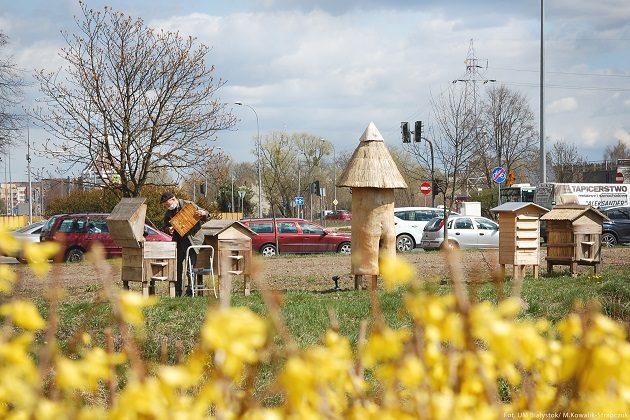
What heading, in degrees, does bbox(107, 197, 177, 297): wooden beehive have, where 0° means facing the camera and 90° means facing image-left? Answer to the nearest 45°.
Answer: approximately 315°

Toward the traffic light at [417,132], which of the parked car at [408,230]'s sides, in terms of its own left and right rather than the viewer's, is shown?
left

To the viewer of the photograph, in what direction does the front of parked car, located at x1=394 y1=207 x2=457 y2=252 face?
facing to the right of the viewer

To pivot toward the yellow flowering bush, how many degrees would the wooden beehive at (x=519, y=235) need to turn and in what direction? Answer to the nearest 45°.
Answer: approximately 45° to its right

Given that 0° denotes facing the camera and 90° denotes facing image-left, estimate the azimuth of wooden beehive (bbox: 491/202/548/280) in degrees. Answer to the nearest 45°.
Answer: approximately 315°

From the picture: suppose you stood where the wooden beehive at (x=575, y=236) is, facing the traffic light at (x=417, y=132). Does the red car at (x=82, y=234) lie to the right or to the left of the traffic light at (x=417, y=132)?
left
